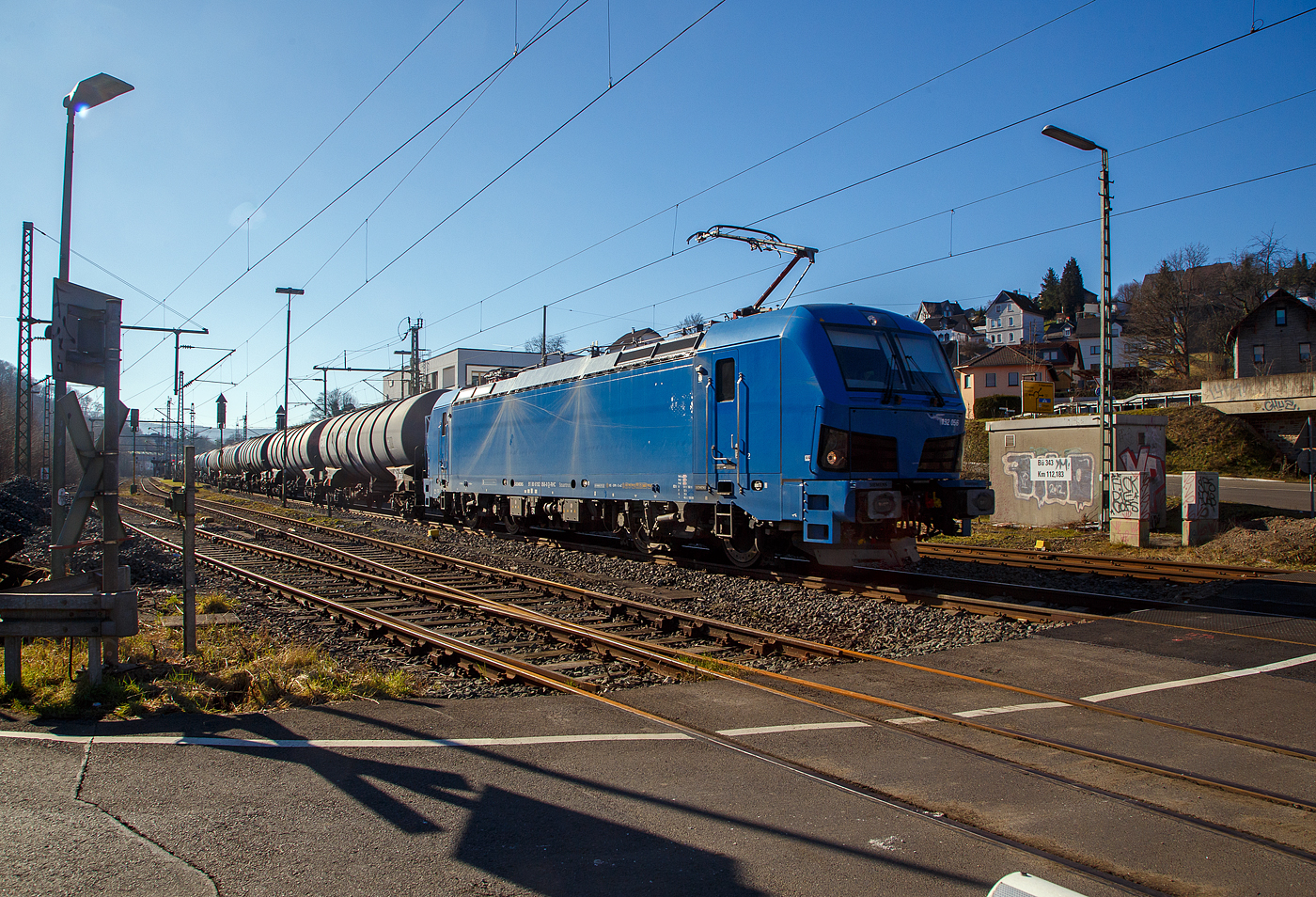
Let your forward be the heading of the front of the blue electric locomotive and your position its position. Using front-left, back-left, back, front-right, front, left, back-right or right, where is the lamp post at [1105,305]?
left

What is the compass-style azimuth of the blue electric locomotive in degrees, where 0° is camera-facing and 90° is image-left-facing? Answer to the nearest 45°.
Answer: approximately 315°

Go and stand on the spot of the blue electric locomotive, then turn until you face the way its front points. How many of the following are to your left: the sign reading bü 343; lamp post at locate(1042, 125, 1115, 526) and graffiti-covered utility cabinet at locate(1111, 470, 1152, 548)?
3

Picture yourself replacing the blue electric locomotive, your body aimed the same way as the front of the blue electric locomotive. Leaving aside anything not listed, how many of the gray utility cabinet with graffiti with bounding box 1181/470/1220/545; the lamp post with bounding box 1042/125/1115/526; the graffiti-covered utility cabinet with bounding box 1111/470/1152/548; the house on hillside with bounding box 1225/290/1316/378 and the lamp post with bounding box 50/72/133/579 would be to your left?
4

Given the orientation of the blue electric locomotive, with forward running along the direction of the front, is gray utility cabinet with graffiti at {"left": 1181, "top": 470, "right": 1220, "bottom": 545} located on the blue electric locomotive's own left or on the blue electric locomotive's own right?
on the blue electric locomotive's own left

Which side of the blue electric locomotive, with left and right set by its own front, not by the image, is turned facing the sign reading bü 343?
left

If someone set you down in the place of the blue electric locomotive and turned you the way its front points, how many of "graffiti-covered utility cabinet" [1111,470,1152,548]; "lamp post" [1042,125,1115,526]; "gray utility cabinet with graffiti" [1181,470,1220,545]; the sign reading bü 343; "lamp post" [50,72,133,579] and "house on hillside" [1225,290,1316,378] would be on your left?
5

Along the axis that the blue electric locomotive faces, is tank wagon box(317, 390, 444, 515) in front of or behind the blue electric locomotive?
behind

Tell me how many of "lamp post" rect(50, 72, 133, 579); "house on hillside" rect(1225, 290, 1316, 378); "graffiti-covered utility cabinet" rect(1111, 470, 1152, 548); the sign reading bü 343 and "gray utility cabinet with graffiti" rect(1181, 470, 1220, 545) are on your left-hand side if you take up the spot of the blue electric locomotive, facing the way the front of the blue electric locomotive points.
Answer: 4

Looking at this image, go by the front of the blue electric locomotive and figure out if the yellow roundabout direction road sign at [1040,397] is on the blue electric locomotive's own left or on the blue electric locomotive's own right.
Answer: on the blue electric locomotive's own left

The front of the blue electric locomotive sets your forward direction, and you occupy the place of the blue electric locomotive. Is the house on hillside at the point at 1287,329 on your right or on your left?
on your left

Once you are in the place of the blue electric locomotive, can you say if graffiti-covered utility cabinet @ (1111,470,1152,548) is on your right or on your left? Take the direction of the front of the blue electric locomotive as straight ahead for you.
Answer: on your left
